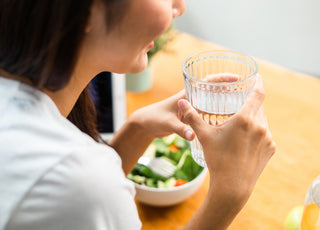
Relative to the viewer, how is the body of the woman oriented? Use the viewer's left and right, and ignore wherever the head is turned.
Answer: facing away from the viewer and to the right of the viewer

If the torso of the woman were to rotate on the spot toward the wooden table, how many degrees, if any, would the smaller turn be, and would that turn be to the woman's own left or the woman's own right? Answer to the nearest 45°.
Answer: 0° — they already face it

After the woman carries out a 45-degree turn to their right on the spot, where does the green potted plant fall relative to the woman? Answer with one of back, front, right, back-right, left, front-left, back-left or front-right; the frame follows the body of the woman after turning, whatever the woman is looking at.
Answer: left

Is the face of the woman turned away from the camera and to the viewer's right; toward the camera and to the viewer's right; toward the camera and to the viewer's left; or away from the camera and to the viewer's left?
away from the camera and to the viewer's right
